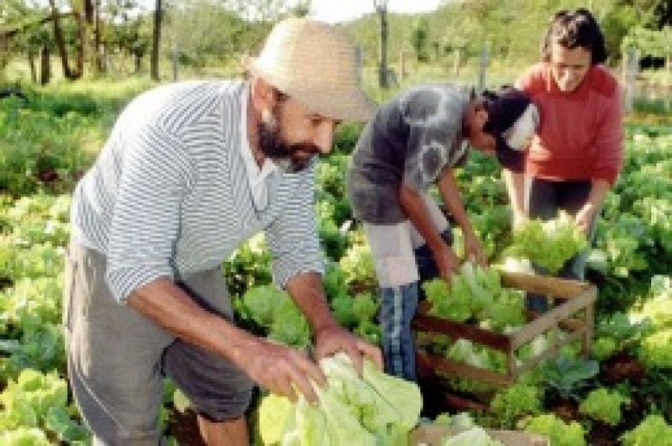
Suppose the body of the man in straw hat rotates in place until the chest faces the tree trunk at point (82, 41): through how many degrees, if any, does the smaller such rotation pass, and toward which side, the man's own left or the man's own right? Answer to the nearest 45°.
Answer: approximately 135° to the man's own left

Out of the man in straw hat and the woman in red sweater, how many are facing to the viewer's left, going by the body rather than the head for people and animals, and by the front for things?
0

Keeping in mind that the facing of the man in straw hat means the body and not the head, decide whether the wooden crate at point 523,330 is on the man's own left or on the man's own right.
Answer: on the man's own left

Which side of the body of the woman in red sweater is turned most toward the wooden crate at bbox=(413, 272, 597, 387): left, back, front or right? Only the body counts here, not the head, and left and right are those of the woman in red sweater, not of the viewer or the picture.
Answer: front

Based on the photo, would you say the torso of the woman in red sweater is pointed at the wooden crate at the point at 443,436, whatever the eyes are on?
yes

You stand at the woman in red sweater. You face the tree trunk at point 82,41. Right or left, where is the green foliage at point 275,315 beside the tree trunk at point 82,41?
left

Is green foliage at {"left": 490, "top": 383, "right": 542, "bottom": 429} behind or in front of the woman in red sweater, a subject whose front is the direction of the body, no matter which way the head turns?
in front

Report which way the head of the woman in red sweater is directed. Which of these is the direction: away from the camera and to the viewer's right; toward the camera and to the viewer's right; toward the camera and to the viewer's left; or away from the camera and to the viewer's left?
toward the camera and to the viewer's left

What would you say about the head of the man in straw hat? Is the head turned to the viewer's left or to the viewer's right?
to the viewer's right

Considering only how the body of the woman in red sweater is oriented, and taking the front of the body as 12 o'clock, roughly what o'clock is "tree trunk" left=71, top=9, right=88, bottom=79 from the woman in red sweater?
The tree trunk is roughly at 5 o'clock from the woman in red sweater.

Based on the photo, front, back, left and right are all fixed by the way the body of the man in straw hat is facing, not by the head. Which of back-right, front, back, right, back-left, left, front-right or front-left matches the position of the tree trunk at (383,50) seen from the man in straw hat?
back-left

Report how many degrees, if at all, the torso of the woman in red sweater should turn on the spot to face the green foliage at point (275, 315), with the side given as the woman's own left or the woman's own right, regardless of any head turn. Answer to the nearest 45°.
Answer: approximately 90° to the woman's own right

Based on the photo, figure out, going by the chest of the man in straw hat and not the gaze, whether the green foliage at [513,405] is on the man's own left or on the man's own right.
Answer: on the man's own left
